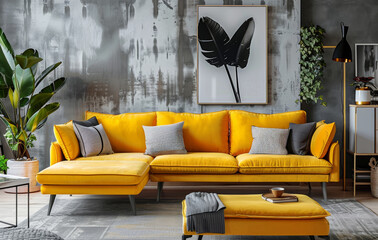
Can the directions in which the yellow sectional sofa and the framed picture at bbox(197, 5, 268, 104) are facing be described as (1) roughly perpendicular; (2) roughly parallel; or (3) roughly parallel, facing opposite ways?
roughly parallel

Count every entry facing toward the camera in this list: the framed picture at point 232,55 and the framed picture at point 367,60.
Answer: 2

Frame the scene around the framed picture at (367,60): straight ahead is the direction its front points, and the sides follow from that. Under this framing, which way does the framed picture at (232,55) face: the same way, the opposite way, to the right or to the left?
the same way

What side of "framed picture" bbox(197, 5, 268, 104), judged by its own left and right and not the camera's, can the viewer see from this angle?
front

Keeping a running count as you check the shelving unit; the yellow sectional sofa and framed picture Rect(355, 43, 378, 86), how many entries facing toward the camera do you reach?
3

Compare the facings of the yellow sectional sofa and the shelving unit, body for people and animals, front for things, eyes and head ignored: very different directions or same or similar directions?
same or similar directions

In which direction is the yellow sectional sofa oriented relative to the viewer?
toward the camera

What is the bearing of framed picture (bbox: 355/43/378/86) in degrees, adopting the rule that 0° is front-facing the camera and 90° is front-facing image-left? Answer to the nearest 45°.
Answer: approximately 0°

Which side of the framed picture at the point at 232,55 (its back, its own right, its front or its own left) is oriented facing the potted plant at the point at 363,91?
left

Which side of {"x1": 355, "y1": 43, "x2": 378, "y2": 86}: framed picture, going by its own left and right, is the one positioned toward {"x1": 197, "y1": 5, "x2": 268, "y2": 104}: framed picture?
right

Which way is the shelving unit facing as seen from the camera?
toward the camera
